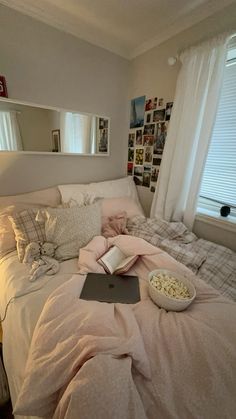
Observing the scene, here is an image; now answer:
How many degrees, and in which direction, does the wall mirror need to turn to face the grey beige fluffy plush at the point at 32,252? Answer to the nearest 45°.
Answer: approximately 45° to its right

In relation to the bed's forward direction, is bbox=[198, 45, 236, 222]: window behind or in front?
behind

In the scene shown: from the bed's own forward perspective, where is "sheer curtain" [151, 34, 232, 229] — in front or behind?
behind

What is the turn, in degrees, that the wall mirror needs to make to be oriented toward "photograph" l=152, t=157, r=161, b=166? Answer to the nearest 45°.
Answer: approximately 45° to its left

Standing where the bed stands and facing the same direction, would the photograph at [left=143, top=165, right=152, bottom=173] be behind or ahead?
behind

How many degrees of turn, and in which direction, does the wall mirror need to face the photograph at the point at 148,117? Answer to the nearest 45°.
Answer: approximately 45° to its left

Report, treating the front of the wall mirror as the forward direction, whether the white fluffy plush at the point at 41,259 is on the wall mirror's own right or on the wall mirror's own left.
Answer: on the wall mirror's own right

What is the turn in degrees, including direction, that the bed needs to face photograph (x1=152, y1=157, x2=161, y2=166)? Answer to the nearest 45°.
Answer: approximately 180°

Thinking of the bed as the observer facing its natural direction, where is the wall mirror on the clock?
The wall mirror is roughly at 5 o'clock from the bed.
